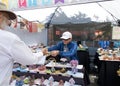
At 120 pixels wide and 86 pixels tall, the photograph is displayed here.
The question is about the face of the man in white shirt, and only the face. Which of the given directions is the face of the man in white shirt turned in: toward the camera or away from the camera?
away from the camera

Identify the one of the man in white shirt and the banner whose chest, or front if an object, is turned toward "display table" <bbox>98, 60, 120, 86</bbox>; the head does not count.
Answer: the man in white shirt

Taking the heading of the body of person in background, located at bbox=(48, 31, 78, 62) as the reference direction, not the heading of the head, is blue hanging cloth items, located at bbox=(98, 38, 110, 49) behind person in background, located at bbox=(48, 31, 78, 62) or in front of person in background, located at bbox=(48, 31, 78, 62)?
behind

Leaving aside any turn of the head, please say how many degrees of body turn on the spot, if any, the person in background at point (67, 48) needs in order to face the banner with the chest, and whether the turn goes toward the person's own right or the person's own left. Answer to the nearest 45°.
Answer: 0° — they already face it

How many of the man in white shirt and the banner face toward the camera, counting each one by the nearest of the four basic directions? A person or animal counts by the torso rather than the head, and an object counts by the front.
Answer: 1

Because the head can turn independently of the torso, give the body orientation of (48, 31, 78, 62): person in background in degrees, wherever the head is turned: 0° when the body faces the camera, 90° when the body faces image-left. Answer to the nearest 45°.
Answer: approximately 45°

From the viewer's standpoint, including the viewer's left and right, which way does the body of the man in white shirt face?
facing away from the viewer and to the right of the viewer
